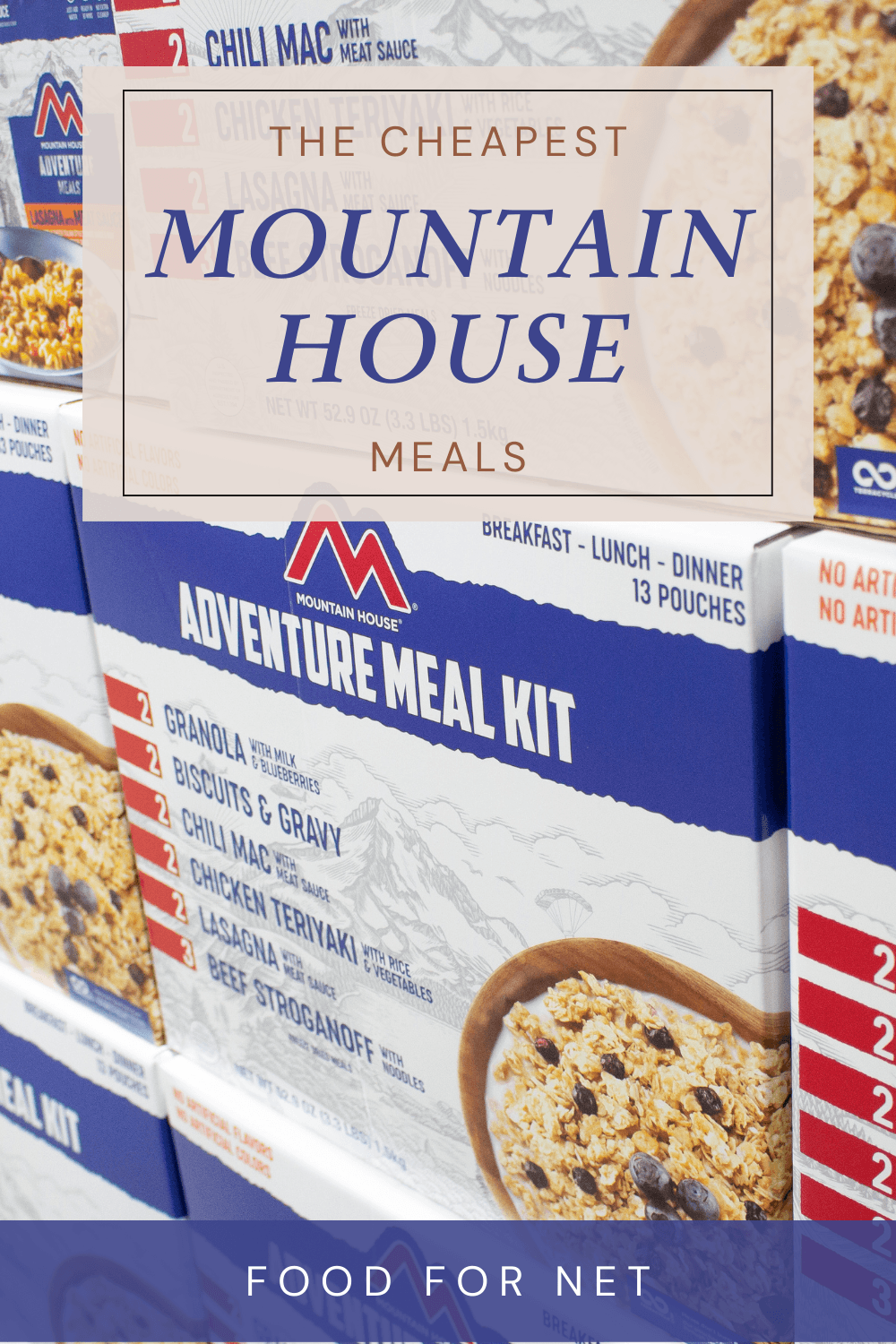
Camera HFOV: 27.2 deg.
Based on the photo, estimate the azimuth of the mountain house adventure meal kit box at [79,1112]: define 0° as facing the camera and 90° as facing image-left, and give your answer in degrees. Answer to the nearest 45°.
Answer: approximately 45°

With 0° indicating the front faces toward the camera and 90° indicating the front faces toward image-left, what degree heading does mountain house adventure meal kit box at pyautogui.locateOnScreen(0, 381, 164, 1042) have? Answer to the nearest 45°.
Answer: approximately 45°
